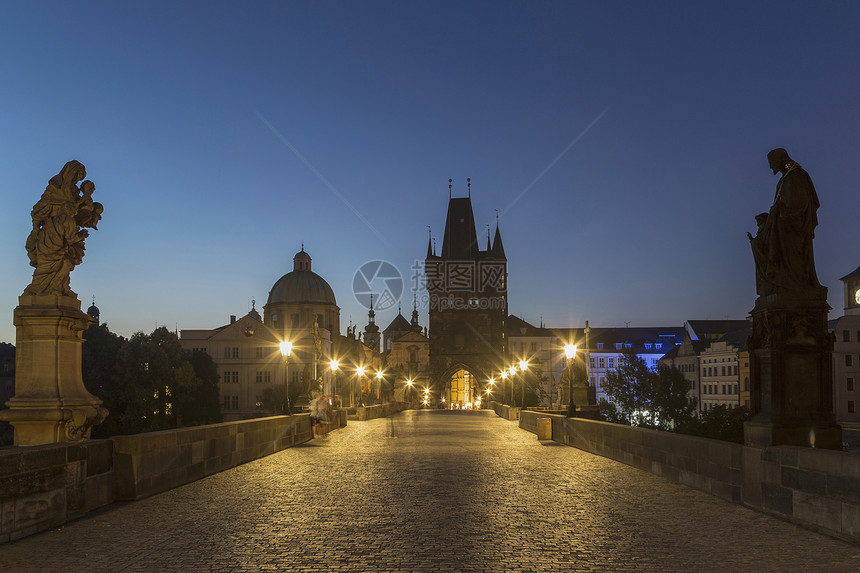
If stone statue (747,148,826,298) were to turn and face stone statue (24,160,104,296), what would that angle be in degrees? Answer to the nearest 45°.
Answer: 0° — it already faces it

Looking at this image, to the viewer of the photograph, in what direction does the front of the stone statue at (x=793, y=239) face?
facing to the left of the viewer
